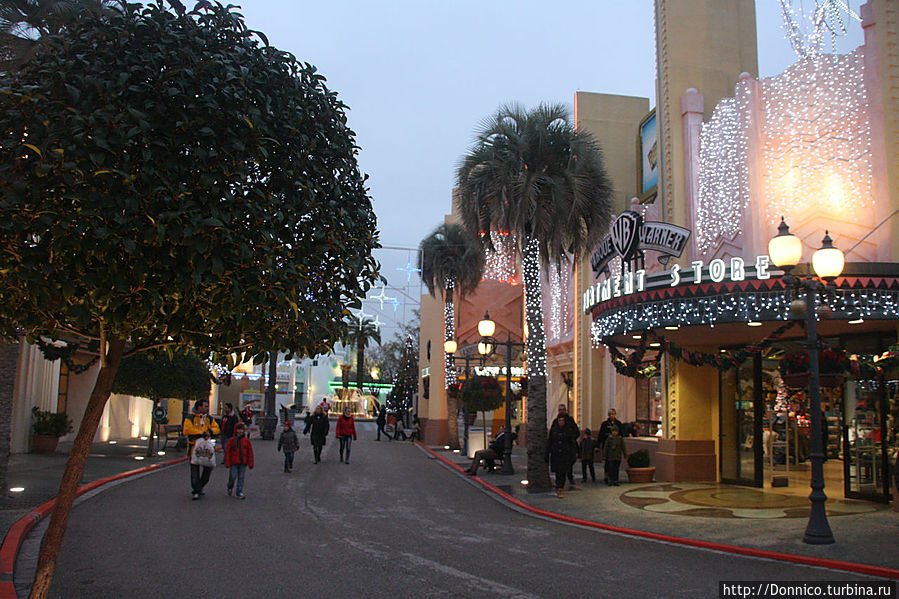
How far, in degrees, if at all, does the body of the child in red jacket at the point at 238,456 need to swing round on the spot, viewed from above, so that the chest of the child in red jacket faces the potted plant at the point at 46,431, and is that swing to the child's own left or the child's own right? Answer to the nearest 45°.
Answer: approximately 135° to the child's own right

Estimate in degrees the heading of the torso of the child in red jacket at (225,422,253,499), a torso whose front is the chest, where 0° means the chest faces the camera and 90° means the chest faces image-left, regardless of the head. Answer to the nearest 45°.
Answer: approximately 0°

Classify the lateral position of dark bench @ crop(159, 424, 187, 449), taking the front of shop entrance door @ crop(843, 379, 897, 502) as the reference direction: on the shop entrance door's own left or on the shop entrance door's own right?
on the shop entrance door's own right

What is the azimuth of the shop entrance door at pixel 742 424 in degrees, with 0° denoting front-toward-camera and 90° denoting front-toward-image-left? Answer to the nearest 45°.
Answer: approximately 45°
